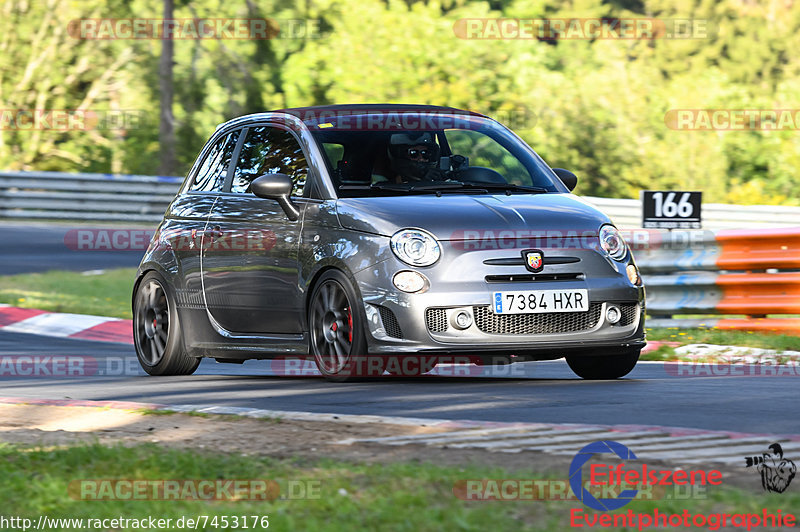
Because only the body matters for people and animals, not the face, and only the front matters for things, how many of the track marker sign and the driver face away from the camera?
0

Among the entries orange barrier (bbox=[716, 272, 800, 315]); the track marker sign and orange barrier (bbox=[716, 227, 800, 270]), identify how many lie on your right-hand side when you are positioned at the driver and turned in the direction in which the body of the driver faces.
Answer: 0

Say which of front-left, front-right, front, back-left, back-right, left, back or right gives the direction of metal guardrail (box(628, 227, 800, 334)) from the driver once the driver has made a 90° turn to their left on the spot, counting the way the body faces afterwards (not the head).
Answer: front

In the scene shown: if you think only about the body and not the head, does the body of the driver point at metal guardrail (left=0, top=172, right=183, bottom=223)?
no

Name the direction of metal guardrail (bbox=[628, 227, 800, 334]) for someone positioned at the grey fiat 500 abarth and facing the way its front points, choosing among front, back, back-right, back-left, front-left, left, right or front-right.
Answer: left

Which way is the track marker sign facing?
toward the camera

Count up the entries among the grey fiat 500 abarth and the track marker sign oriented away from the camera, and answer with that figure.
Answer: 0

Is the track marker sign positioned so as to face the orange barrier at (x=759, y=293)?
no

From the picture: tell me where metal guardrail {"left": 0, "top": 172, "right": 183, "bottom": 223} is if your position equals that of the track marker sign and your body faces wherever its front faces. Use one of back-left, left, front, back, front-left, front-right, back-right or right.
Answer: back-right

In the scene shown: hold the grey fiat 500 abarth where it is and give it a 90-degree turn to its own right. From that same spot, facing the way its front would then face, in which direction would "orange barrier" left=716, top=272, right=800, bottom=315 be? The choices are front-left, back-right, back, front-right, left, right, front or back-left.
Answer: back

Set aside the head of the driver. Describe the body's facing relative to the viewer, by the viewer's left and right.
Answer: facing the viewer and to the right of the viewer

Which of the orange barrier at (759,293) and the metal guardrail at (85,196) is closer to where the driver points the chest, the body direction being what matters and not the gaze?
the orange barrier
